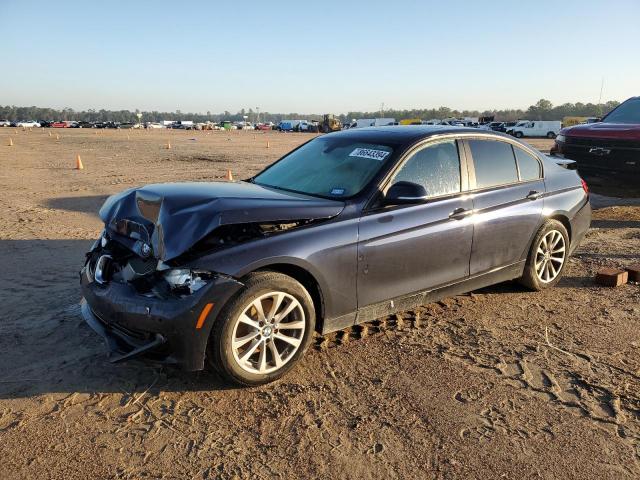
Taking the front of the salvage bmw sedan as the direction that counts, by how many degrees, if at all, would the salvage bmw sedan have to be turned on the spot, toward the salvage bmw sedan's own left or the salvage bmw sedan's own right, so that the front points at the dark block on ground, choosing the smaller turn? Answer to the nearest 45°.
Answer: approximately 180°

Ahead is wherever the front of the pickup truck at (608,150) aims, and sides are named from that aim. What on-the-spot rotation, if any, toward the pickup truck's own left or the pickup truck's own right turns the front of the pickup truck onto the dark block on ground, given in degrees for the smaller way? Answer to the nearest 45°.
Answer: approximately 45° to the pickup truck's own left

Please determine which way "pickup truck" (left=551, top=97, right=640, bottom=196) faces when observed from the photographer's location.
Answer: facing the viewer and to the left of the viewer

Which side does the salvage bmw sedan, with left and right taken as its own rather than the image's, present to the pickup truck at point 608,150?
back

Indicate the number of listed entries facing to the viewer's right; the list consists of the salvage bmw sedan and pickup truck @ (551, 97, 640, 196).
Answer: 0

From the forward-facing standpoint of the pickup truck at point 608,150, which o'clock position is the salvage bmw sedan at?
The salvage bmw sedan is roughly at 11 o'clock from the pickup truck.

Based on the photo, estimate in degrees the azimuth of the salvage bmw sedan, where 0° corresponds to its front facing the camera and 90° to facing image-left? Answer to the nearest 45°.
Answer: approximately 45°

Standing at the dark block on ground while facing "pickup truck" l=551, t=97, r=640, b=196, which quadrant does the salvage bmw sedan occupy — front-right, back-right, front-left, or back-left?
back-left
